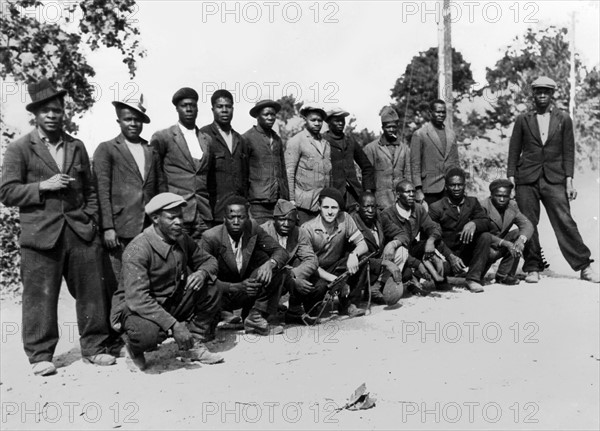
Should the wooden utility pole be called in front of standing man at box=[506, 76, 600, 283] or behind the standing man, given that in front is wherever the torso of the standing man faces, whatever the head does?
behind

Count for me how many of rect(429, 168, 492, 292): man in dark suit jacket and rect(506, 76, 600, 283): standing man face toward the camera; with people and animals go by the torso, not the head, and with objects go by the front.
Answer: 2

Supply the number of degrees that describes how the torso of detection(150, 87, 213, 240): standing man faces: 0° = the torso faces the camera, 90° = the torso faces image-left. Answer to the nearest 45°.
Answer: approximately 315°

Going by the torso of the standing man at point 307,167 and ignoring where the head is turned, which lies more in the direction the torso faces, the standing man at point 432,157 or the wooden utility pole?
the standing man

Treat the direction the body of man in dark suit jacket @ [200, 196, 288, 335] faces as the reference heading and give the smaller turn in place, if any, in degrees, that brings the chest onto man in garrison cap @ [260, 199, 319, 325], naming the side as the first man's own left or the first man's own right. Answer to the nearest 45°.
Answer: approximately 135° to the first man's own left
